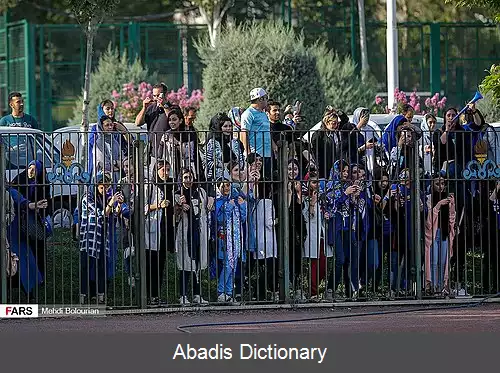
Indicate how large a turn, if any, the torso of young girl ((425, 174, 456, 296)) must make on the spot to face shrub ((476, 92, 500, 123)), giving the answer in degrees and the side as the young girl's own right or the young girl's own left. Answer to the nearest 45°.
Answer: approximately 180°

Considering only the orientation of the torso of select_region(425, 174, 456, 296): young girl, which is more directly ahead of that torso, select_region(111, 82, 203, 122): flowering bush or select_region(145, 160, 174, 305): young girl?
the young girl

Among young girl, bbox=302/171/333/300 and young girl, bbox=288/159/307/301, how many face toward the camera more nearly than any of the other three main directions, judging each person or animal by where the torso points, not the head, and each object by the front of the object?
2

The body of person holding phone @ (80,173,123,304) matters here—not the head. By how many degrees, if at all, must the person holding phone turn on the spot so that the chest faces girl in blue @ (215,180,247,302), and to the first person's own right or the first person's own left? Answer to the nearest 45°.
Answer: approximately 45° to the first person's own left
